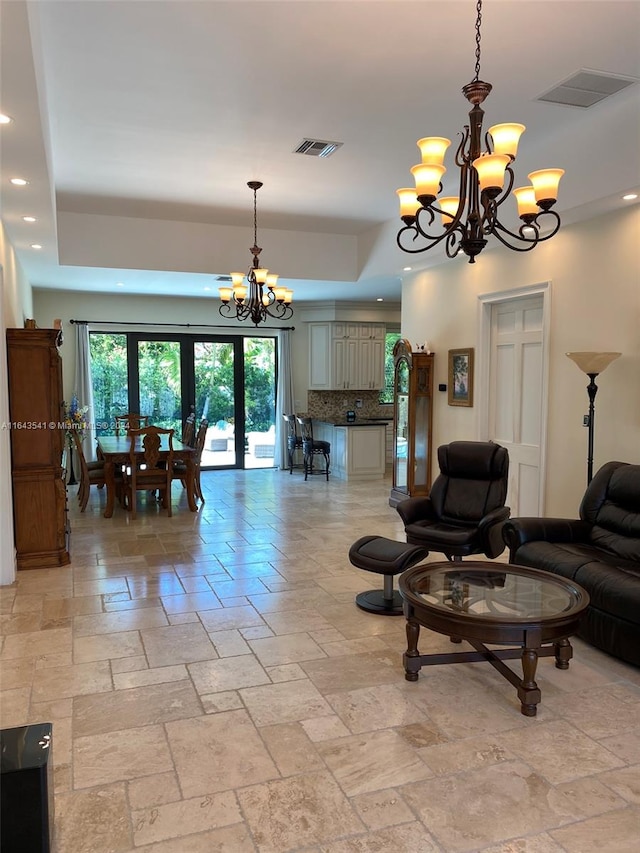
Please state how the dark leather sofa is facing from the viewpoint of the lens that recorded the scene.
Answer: facing the viewer and to the left of the viewer

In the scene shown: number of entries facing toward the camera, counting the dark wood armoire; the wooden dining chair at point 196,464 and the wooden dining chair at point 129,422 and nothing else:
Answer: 1

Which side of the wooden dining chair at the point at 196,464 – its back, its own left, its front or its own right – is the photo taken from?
left

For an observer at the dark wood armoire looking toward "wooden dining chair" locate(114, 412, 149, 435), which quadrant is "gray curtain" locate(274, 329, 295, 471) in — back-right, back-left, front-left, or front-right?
front-right

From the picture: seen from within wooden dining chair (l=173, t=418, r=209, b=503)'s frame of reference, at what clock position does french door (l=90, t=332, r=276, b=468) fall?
The french door is roughly at 3 o'clock from the wooden dining chair.

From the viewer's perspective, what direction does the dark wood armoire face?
to the viewer's right

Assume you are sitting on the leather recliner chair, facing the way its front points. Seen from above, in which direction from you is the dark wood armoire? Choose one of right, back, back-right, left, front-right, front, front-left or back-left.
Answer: front-right

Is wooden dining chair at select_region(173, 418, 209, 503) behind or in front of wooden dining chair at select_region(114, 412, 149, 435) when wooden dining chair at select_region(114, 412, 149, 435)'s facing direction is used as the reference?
in front

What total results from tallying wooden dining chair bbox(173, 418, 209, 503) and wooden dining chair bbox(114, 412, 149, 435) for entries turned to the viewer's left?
1

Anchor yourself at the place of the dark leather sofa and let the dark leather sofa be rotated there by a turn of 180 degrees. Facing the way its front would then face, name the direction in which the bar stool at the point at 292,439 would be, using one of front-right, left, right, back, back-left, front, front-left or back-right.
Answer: left

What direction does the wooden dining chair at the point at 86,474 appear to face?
to the viewer's right

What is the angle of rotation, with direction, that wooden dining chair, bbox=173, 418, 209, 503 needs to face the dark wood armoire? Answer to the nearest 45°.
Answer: approximately 45° to its left

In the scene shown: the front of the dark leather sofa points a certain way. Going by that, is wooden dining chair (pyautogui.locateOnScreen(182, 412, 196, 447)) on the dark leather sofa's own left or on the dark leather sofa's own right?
on the dark leather sofa's own right

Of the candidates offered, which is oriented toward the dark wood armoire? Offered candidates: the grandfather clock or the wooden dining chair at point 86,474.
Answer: the grandfather clock

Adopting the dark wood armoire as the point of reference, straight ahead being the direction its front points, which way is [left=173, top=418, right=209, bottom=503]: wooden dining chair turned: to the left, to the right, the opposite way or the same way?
the opposite way

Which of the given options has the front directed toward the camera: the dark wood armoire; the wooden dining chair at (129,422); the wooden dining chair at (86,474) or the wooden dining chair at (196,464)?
the wooden dining chair at (129,422)

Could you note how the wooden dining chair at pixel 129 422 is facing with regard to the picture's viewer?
facing the viewer
